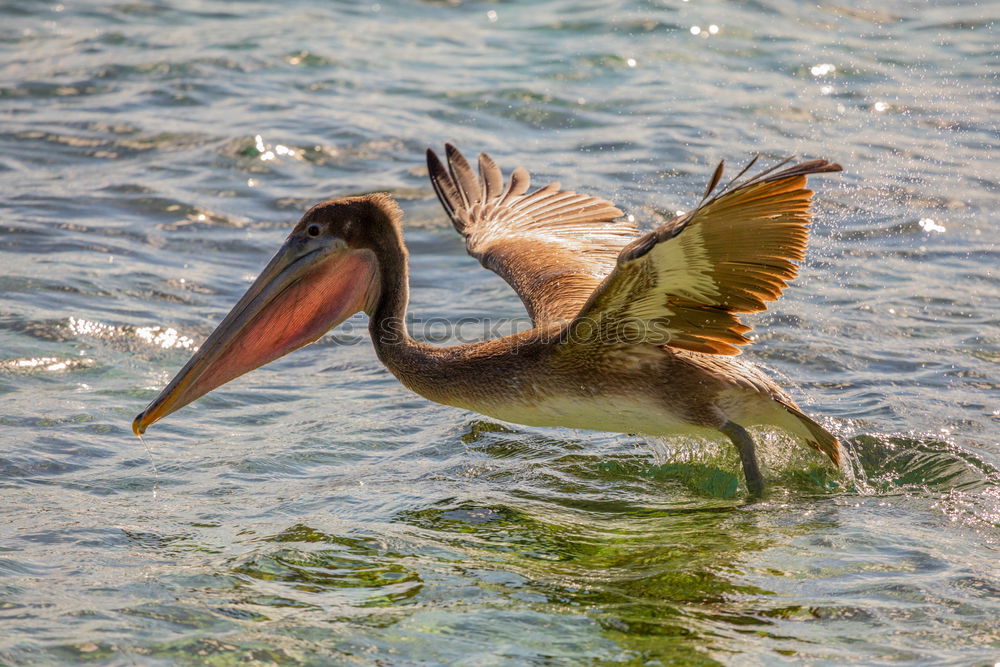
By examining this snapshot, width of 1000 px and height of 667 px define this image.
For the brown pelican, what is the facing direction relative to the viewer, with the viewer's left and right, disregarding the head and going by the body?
facing to the left of the viewer
